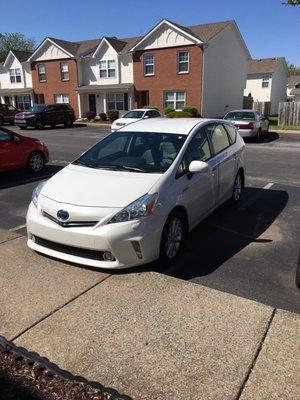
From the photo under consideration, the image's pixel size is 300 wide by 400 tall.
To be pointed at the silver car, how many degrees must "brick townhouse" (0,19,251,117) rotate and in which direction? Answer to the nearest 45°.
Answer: approximately 45° to its left

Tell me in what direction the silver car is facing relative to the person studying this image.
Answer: facing away from the viewer and to the right of the viewer

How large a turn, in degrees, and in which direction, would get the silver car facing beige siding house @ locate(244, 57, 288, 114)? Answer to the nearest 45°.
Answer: approximately 45° to its left

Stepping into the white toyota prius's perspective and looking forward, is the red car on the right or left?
on its right

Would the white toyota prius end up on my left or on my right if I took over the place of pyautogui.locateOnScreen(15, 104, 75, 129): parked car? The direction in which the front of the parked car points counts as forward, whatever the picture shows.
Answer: on my left

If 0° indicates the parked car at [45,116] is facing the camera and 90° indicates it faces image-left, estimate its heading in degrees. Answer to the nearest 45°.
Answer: approximately 45°

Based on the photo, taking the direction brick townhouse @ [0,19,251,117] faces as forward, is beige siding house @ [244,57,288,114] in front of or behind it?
behind

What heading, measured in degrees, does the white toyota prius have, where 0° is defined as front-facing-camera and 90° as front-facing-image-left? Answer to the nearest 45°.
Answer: approximately 45°

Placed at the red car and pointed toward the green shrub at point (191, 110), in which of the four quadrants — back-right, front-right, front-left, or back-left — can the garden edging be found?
back-right
